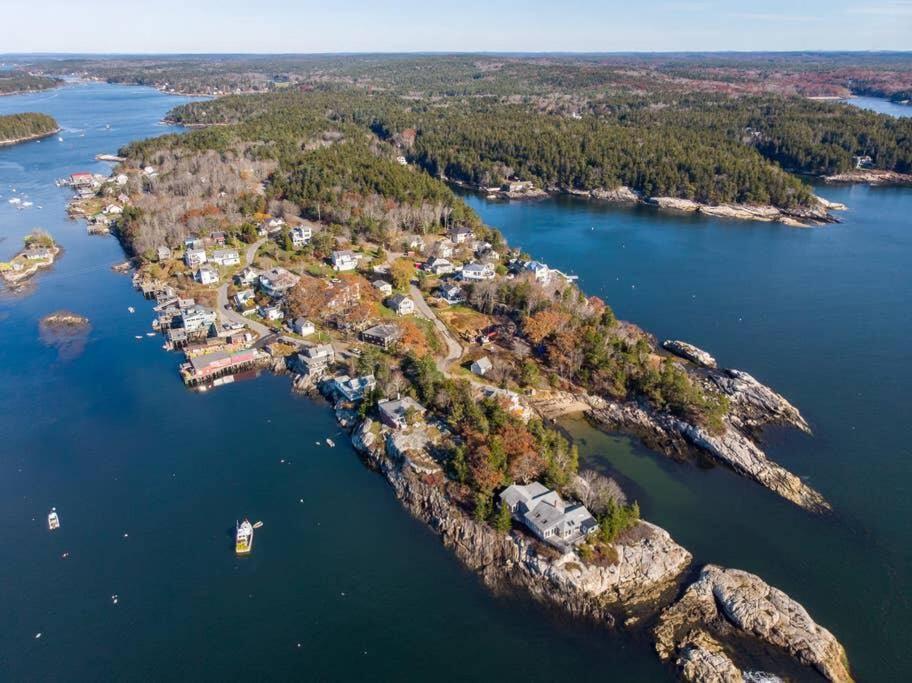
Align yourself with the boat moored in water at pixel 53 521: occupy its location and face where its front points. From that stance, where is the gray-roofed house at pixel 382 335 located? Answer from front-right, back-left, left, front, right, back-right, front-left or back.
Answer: right

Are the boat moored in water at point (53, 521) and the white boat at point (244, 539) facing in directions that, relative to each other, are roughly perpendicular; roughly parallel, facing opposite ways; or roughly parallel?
roughly parallel

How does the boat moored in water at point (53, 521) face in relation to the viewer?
away from the camera

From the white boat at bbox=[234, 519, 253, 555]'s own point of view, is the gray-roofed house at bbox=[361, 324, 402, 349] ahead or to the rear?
ahead

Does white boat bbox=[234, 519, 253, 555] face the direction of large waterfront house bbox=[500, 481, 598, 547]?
no

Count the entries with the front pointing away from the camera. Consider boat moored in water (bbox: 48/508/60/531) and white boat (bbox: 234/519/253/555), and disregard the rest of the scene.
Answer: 2

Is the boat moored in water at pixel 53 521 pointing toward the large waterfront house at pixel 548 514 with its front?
no

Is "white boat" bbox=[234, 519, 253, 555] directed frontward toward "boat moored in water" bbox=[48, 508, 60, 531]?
no

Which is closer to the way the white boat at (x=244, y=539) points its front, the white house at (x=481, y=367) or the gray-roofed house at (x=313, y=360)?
the gray-roofed house

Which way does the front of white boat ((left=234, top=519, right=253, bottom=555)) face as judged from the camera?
facing away from the viewer

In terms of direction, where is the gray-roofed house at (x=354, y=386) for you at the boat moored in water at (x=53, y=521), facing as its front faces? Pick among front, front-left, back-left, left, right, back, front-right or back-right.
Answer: right

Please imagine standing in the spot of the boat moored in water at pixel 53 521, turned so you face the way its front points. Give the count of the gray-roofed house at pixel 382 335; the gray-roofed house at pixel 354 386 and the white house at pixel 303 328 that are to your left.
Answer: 0

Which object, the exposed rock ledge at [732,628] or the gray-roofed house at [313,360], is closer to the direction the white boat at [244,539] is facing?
the gray-roofed house
